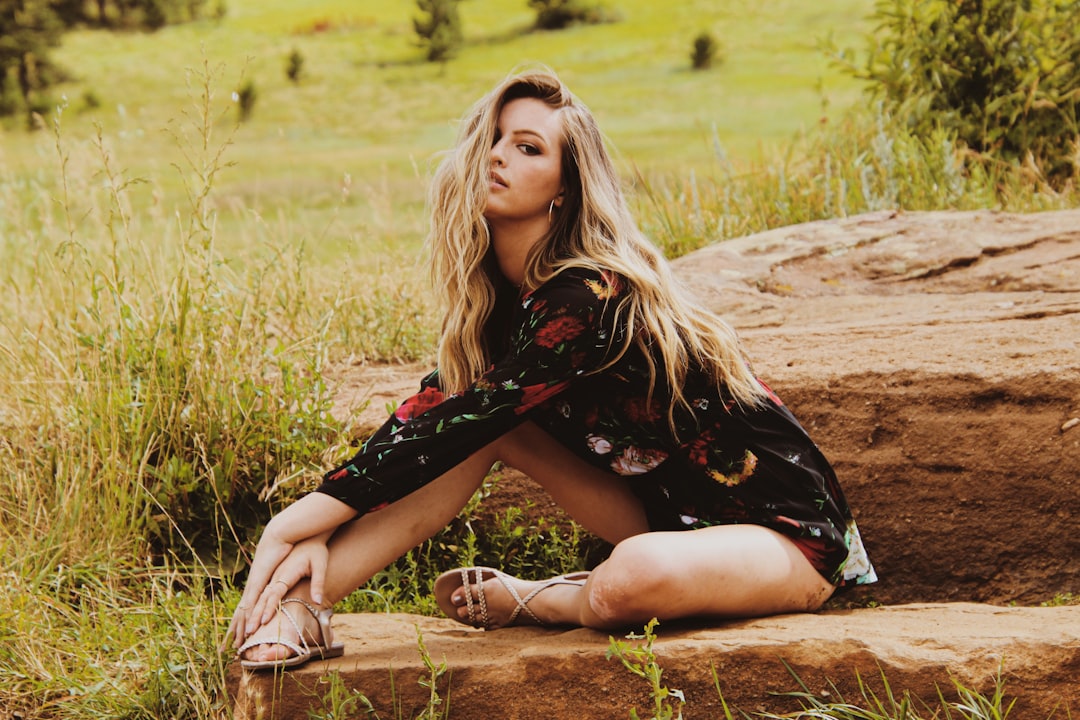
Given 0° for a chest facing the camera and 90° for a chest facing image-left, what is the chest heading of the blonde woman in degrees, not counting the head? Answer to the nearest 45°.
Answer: approximately 90°

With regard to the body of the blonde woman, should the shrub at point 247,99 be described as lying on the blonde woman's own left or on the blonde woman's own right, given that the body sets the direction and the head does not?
on the blonde woman's own right

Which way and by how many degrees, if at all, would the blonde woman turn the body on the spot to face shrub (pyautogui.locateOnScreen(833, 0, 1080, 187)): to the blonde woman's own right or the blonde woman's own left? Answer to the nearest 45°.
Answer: approximately 135° to the blonde woman's own right

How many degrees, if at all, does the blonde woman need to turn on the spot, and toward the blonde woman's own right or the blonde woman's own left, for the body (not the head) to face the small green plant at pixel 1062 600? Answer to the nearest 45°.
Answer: approximately 180°

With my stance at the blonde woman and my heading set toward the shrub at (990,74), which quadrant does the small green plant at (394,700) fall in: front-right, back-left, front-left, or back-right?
back-left

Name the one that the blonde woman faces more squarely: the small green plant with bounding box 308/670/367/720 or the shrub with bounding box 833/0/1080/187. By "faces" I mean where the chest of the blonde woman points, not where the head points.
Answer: the small green plant

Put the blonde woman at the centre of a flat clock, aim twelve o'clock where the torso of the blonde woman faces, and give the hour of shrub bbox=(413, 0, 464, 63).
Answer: The shrub is roughly at 3 o'clock from the blonde woman.

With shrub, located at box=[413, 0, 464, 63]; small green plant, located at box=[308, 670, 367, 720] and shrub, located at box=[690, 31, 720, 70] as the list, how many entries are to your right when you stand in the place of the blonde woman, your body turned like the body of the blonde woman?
2

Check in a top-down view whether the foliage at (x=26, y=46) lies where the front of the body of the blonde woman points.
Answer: no

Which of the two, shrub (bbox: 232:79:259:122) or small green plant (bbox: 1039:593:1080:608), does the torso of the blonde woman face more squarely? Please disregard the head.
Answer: the shrub

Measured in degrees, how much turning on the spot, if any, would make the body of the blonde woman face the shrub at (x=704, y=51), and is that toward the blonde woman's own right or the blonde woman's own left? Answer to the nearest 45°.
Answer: approximately 90° to the blonde woman's own right
